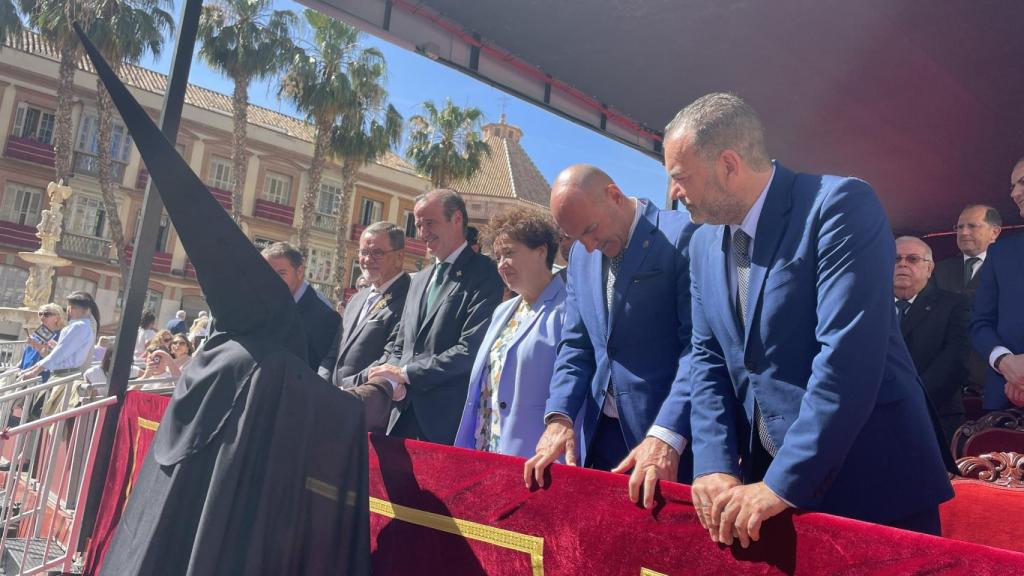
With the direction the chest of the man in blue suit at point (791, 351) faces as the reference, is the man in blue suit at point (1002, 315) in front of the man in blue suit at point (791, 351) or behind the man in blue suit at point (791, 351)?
behind

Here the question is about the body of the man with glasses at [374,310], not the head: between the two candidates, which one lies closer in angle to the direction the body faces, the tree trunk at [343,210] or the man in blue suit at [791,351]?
the man in blue suit

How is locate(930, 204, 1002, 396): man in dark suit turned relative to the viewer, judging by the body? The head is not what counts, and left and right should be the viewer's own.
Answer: facing the viewer and to the left of the viewer

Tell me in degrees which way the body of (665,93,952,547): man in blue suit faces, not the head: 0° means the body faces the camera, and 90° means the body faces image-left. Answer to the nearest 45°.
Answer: approximately 45°

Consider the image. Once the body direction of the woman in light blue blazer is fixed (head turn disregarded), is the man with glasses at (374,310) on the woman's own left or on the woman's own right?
on the woman's own right

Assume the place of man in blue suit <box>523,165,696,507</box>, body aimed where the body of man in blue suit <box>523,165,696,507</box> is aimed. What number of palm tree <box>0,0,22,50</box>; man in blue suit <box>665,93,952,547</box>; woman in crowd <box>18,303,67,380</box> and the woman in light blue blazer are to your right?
3

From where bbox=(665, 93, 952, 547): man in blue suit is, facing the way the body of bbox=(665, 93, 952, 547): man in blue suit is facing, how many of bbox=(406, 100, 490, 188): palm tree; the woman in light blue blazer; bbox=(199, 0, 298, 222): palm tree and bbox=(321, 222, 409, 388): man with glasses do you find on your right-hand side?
4

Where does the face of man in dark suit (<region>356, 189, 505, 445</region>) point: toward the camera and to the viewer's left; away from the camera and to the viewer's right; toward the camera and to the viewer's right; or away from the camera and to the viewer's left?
toward the camera and to the viewer's left

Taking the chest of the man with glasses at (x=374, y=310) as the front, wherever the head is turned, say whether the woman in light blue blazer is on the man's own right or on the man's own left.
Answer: on the man's own left

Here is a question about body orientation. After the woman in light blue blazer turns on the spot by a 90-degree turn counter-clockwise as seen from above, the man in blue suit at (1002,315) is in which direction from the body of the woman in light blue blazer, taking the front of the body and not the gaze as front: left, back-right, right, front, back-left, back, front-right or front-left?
front-left

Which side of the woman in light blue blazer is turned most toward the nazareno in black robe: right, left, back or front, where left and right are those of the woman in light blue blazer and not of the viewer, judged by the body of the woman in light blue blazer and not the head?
front
